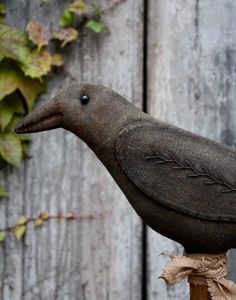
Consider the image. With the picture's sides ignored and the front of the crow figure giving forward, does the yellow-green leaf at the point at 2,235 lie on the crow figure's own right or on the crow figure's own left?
on the crow figure's own right

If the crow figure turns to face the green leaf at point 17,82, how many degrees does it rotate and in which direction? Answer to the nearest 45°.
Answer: approximately 45° to its right

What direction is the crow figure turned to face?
to the viewer's left

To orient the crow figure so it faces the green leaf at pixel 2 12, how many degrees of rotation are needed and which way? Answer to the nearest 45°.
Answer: approximately 45° to its right
